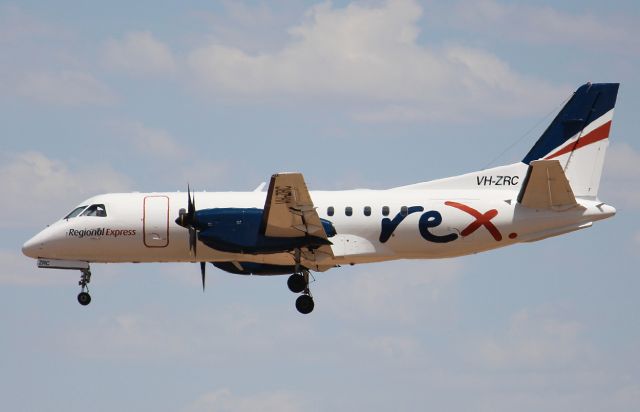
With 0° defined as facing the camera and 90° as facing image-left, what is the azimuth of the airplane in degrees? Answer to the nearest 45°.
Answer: approximately 90°
